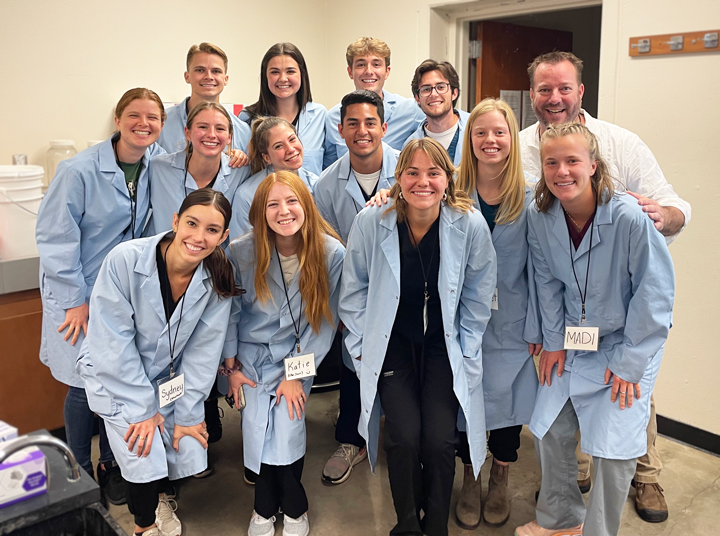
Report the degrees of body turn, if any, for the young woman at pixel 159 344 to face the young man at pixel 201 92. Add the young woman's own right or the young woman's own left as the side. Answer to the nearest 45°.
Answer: approximately 135° to the young woman's own left

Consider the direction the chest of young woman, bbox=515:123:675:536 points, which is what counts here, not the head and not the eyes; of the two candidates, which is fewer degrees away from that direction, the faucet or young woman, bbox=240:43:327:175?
the faucet

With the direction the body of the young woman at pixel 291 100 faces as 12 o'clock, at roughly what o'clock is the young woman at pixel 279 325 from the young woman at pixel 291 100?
the young woman at pixel 279 325 is roughly at 12 o'clock from the young woman at pixel 291 100.

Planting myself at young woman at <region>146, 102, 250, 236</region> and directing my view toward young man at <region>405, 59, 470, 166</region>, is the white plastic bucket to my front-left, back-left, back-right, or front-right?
back-left

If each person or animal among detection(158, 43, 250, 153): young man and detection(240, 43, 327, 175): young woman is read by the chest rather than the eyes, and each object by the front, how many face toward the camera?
2

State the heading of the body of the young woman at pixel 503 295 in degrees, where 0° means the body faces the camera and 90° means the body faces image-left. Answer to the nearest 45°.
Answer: approximately 0°

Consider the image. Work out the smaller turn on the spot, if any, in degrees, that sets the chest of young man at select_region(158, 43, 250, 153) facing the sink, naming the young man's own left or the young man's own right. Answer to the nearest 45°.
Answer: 0° — they already face it

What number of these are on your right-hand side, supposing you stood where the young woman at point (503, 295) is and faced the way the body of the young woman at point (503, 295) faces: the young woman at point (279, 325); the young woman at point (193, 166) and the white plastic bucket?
3

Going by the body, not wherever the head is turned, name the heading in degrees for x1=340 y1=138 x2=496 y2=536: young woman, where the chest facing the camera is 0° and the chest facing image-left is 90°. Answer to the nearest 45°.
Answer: approximately 0°

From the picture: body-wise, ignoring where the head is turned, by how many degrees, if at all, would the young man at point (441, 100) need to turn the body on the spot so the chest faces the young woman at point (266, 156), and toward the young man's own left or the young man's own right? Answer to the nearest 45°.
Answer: approximately 90° to the young man's own right

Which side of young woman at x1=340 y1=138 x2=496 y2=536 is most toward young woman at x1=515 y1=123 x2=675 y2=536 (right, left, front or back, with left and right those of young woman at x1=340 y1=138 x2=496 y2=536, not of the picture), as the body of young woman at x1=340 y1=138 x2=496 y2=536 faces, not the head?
left
